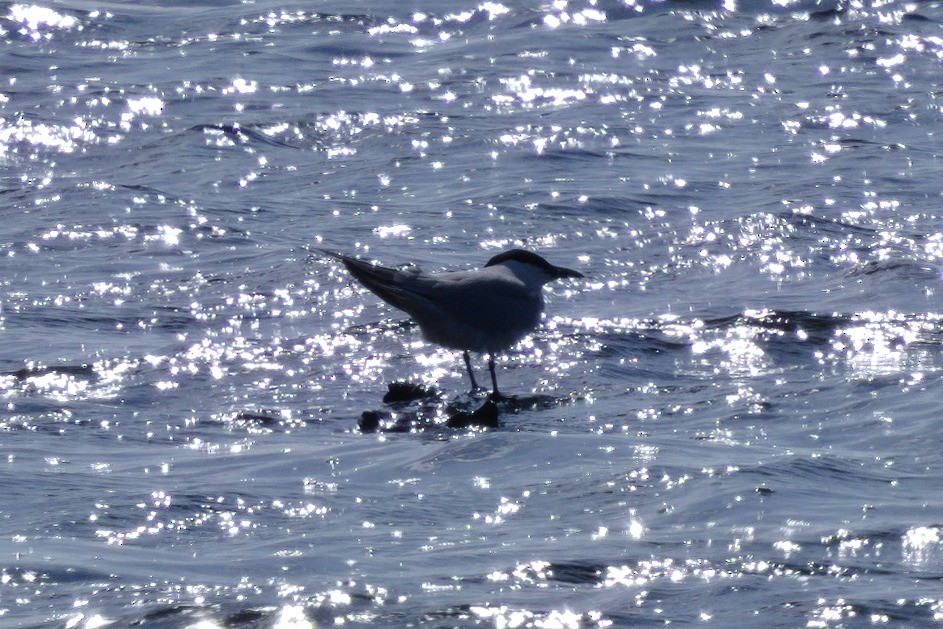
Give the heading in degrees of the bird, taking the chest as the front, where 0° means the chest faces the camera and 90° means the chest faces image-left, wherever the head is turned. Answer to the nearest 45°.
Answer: approximately 270°
